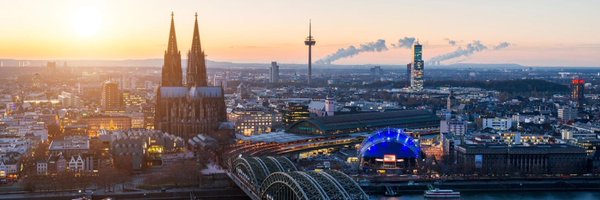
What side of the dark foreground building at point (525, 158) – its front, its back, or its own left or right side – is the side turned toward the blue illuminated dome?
right

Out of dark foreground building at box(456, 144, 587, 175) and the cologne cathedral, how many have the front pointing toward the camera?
1

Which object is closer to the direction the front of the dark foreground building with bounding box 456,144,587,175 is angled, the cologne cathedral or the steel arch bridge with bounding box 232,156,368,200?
the steel arch bridge

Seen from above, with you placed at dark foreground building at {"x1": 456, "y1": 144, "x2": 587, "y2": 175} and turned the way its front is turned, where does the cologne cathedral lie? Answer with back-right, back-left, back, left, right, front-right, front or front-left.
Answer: right

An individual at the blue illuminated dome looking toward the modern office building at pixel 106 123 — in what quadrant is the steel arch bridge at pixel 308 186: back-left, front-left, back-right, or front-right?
back-left

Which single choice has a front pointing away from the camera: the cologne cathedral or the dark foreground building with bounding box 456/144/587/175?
the cologne cathedral

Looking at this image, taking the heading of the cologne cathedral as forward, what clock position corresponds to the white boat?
The white boat is roughly at 5 o'clock from the cologne cathedral.

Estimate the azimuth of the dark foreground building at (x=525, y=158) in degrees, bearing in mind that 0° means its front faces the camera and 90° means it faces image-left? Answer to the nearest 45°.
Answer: approximately 0°

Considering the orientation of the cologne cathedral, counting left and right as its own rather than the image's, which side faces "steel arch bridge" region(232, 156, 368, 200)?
back

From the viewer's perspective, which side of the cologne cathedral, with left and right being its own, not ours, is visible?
back
